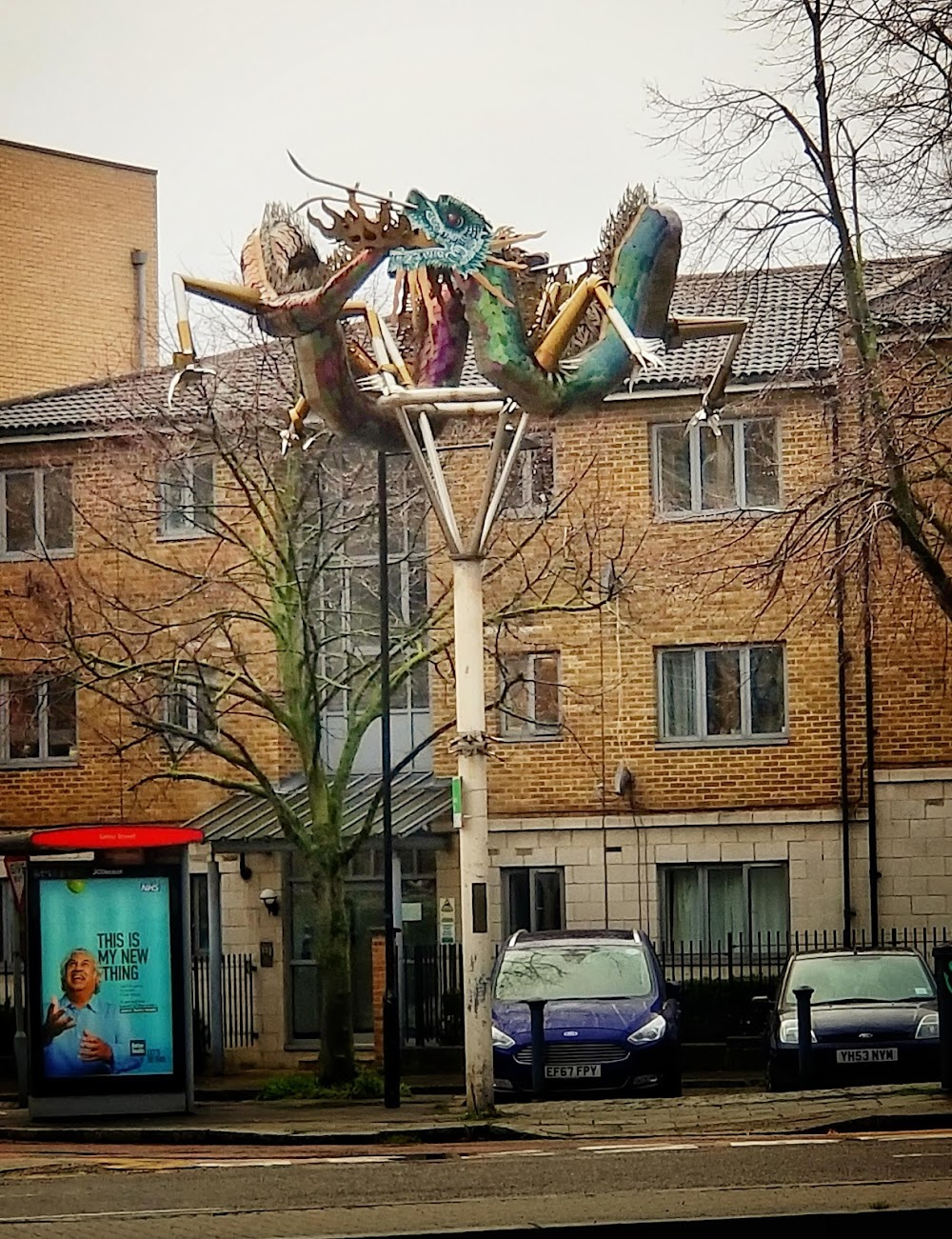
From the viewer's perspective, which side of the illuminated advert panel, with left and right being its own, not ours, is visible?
front

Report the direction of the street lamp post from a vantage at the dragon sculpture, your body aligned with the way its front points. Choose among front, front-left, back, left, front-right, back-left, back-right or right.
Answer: right

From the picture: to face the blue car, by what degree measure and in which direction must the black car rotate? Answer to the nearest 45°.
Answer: approximately 90° to its right

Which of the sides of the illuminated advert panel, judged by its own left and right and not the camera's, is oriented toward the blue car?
left

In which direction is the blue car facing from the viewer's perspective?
toward the camera

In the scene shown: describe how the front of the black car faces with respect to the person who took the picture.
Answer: facing the viewer

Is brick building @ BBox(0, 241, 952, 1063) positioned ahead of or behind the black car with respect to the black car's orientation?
behind
